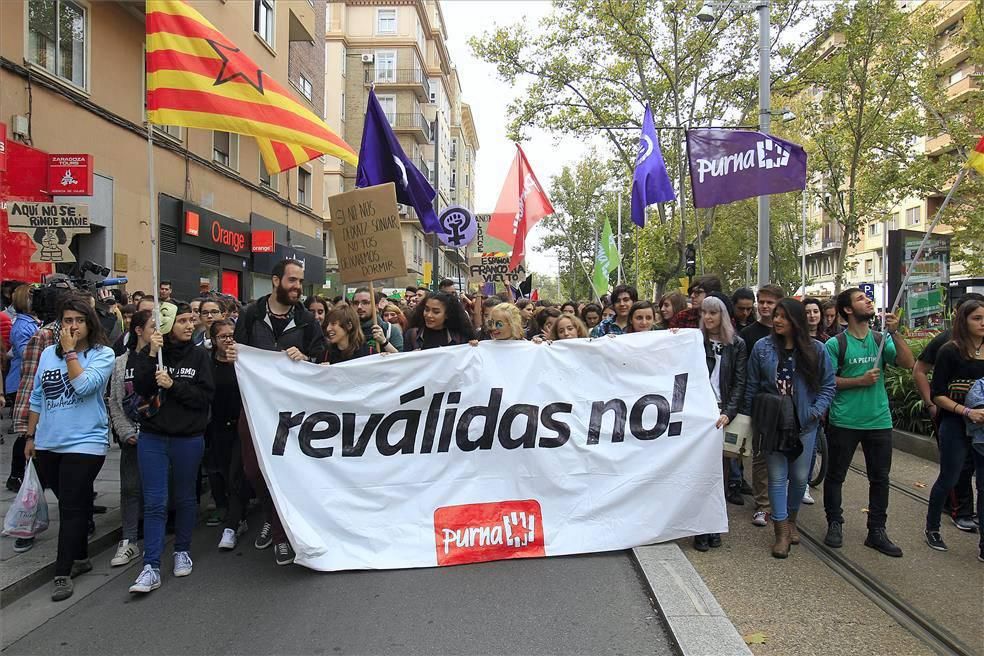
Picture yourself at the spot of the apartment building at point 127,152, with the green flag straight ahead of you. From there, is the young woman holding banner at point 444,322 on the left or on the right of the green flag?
right

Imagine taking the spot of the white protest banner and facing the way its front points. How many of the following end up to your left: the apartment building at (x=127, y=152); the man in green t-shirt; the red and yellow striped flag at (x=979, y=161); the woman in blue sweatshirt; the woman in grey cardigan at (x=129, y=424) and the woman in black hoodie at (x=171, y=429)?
2

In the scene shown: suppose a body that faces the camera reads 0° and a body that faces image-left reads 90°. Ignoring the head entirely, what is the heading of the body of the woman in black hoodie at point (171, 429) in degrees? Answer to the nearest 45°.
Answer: approximately 0°

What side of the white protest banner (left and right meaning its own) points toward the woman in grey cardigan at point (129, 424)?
right

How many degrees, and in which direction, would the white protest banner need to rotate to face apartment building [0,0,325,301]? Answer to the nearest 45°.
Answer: approximately 135° to its right

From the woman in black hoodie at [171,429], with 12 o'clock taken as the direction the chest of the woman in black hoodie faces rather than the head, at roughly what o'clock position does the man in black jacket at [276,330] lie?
The man in black jacket is roughly at 8 o'clock from the woman in black hoodie.

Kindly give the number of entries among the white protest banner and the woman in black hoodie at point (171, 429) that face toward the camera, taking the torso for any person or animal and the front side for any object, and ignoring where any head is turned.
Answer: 2

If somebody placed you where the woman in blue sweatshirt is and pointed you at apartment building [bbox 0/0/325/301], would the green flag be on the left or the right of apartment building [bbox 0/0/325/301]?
right

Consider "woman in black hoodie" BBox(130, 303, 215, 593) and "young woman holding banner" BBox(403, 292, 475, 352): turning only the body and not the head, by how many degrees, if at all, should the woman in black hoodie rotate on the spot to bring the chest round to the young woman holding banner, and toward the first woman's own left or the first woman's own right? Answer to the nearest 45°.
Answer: approximately 90° to the first woman's own left

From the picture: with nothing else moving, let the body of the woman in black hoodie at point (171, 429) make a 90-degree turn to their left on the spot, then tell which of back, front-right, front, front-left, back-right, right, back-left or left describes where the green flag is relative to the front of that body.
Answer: front-left

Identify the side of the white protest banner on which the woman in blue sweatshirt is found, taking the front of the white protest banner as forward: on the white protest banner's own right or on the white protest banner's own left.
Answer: on the white protest banner's own right

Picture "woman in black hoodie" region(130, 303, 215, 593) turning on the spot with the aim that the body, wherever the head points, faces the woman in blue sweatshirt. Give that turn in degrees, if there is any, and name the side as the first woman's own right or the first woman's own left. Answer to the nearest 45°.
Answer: approximately 90° to the first woman's own right
